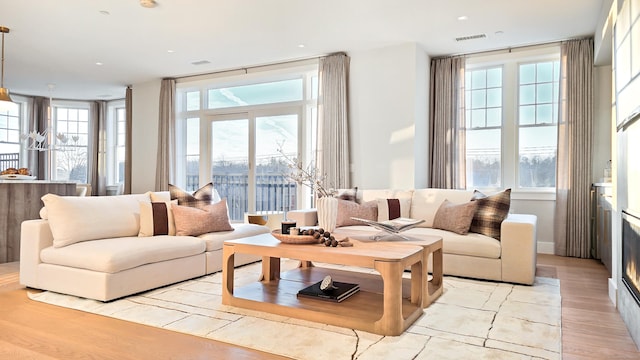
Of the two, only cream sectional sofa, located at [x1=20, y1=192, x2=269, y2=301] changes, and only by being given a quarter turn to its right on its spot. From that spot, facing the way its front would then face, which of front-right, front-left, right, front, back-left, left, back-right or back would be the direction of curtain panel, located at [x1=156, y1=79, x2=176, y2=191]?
back-right

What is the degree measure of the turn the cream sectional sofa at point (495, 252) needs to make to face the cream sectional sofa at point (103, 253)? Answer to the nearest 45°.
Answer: approximately 90° to its right

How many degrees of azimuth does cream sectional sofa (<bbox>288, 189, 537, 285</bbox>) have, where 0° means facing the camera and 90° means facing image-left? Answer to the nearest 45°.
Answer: approximately 0°

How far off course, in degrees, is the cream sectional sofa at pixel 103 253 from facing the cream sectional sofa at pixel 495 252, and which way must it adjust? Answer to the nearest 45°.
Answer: approximately 45° to its left

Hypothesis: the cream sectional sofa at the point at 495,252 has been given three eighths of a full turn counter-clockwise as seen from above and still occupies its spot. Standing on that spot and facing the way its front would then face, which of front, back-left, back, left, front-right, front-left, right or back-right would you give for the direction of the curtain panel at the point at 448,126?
front-left
